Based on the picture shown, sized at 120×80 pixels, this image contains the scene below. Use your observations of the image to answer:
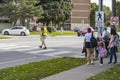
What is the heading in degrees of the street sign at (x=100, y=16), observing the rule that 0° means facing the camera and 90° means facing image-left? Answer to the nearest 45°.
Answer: approximately 0°
